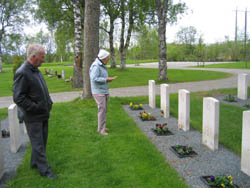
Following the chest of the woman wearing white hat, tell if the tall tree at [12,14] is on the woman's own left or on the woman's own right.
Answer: on the woman's own left

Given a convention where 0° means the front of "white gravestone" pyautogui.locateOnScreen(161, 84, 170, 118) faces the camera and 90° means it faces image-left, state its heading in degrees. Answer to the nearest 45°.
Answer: approximately 45°

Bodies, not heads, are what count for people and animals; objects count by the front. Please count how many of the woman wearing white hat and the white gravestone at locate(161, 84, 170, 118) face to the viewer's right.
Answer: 1

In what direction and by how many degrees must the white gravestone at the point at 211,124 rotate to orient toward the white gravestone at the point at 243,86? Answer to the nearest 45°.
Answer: approximately 135° to its right

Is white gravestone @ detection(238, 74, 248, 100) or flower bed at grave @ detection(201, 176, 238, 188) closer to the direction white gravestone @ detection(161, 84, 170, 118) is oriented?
the flower bed at grave

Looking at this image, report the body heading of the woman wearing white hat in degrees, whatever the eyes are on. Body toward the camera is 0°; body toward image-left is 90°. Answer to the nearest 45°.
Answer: approximately 270°

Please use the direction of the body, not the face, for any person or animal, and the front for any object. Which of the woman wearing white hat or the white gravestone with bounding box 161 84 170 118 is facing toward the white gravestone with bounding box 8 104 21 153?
the white gravestone with bounding box 161 84 170 118

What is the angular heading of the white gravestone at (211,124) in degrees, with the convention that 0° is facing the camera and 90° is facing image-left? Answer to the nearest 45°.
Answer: approximately 45°
